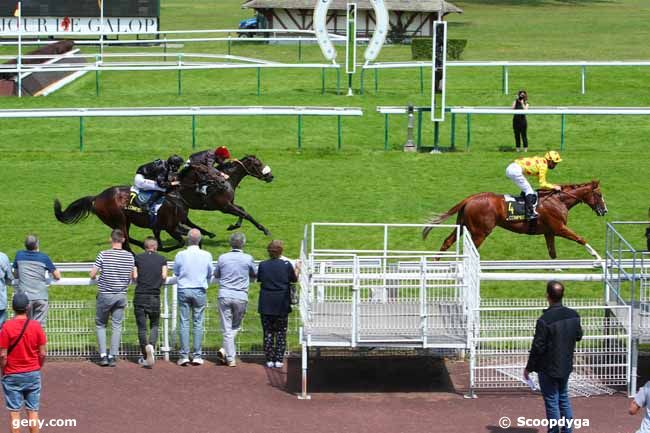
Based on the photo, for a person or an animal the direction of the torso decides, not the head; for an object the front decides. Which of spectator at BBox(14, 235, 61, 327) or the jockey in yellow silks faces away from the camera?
the spectator

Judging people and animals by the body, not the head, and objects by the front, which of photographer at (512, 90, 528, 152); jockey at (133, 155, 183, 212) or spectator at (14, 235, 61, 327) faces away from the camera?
spectator at (14, 235, 61, 327)

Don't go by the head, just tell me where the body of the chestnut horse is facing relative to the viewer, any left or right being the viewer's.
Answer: facing to the right of the viewer

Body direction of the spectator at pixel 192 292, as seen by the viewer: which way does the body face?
away from the camera

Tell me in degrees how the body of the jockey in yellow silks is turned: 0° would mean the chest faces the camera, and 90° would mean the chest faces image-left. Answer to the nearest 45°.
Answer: approximately 270°

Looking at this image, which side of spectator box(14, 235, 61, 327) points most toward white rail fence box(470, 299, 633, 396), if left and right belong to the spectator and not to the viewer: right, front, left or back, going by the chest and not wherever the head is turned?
right

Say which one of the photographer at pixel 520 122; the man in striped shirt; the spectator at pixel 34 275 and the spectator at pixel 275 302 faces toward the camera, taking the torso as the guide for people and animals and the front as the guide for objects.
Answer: the photographer at pixel 520 122

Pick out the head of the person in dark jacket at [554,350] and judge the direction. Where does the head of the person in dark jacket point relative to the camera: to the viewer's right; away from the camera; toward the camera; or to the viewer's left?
away from the camera

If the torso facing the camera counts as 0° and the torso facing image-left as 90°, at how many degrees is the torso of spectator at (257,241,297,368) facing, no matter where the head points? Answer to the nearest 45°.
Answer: approximately 180°

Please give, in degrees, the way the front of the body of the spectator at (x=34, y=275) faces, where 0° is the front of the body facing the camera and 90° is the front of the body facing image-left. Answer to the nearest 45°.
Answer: approximately 180°

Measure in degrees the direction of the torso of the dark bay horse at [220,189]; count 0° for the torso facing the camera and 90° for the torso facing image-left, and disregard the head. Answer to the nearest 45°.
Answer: approximately 270°

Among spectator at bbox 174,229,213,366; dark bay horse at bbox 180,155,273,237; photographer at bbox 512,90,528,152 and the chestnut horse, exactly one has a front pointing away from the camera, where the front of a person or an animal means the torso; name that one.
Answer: spectator at bbox 174,229,213,366

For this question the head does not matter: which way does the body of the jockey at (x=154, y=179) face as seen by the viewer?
to the viewer's right

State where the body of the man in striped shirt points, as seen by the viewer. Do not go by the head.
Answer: away from the camera

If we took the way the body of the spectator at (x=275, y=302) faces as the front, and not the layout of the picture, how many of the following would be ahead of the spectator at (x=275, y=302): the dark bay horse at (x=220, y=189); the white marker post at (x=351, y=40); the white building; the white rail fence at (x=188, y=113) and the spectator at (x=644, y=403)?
4
